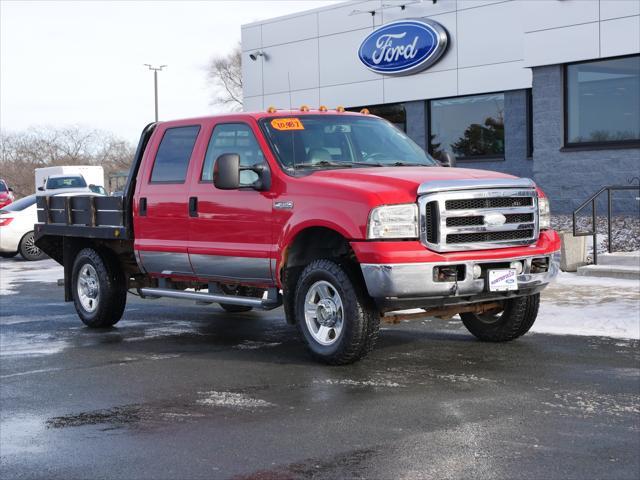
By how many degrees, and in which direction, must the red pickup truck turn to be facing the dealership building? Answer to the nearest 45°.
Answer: approximately 135° to its left

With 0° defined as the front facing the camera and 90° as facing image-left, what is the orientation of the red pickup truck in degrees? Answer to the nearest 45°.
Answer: approximately 315°

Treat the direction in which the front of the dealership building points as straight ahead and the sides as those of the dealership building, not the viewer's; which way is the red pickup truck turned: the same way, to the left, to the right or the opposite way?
to the left

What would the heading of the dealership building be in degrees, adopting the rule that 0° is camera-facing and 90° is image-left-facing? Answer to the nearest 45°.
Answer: approximately 45°

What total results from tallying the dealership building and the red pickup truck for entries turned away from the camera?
0

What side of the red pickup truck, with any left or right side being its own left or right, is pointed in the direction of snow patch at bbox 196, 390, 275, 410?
right

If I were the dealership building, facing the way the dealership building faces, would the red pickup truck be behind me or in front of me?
in front

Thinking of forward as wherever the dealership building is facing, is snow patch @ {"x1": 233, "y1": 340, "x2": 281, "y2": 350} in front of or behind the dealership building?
in front

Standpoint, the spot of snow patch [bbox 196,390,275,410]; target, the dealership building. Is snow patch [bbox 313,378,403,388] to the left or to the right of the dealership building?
right

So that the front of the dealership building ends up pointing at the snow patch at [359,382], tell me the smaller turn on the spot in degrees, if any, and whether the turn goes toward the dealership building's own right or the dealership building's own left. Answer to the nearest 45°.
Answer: approximately 45° to the dealership building's own left

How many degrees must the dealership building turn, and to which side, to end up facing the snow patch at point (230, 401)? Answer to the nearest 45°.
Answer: approximately 45° to its left
